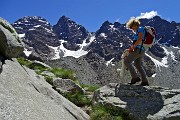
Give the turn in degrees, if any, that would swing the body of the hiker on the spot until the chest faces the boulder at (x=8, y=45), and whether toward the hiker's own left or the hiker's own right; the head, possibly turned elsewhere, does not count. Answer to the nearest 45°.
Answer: approximately 45° to the hiker's own left

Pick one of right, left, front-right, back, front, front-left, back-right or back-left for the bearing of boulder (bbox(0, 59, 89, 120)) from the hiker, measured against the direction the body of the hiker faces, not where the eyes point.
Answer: front-left

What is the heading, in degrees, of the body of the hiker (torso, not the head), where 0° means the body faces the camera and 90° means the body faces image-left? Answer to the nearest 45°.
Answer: approximately 90°
